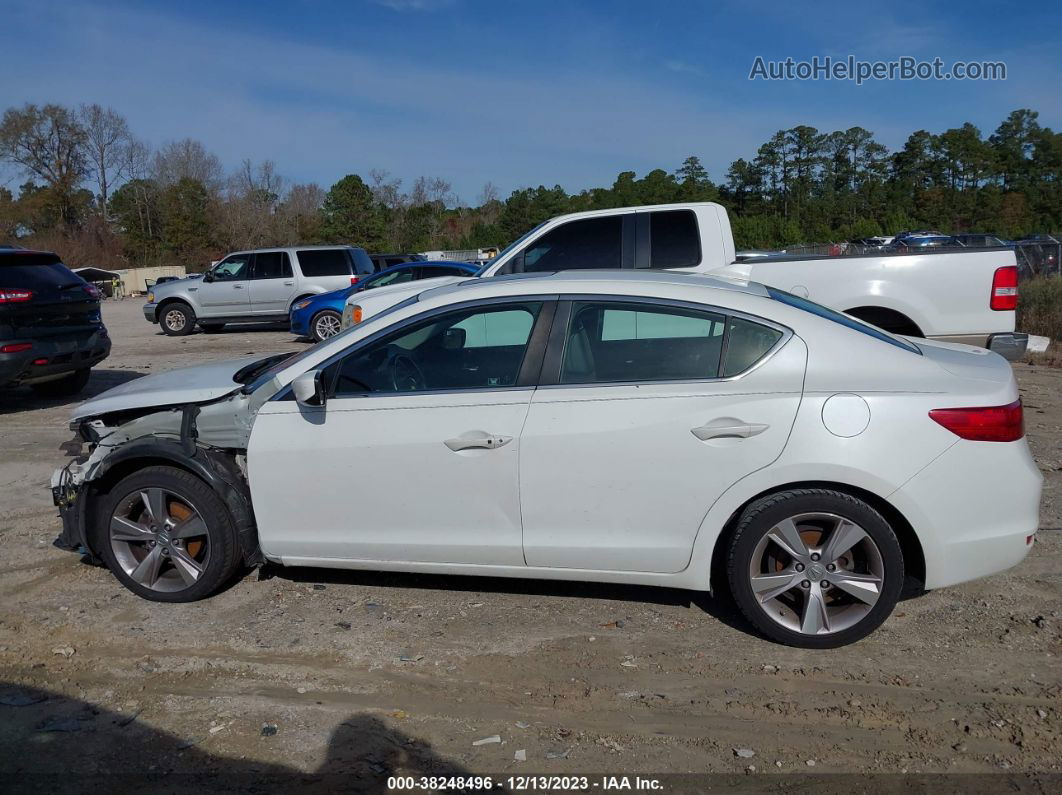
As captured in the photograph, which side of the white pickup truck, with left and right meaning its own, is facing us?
left

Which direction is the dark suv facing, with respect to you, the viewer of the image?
facing away from the viewer and to the left of the viewer

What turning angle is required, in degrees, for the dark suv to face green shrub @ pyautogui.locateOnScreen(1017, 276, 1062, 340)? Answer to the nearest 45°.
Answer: approximately 135° to its right

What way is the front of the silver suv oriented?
to the viewer's left

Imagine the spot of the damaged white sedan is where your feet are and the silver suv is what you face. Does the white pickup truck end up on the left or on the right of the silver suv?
right

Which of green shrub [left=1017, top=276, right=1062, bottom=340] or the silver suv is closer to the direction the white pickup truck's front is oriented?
the silver suv

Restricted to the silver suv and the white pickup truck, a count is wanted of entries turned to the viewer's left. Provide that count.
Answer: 2

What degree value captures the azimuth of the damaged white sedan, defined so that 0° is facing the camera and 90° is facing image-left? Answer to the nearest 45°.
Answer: approximately 90°

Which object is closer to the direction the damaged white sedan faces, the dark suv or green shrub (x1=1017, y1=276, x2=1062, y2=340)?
the dark suv

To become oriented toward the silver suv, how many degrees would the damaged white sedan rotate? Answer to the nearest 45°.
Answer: approximately 45° to its right
